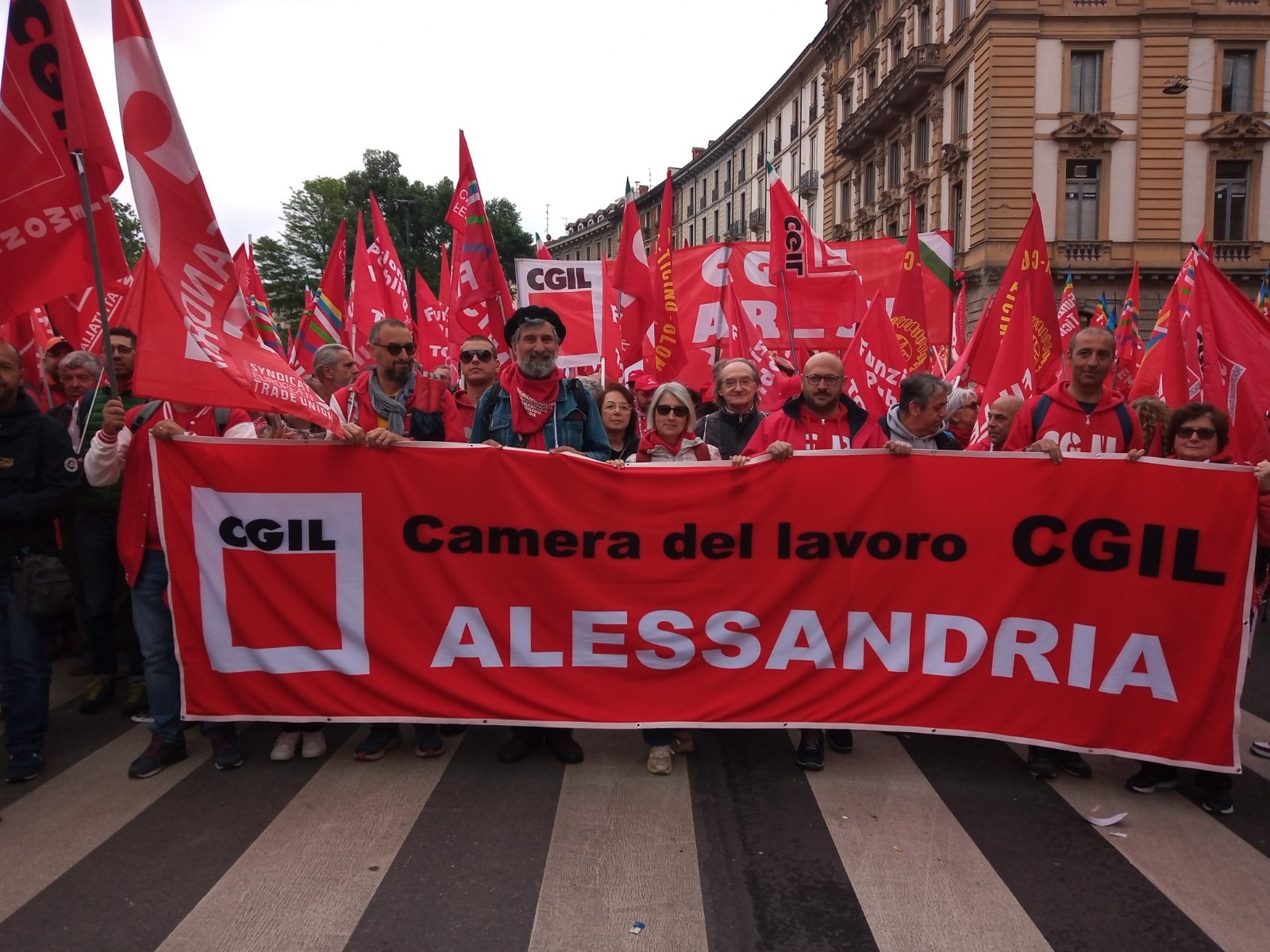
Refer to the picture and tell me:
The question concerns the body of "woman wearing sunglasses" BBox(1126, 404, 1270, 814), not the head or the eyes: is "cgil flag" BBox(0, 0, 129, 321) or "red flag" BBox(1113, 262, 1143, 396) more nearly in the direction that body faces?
the cgil flag

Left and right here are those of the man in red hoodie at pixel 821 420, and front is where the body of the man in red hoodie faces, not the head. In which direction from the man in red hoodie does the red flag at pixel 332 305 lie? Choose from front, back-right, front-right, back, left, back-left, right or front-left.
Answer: back-right

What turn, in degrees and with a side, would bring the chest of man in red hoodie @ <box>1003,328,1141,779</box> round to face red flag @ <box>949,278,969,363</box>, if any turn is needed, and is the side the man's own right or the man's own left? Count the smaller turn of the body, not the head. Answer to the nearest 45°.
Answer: approximately 180°

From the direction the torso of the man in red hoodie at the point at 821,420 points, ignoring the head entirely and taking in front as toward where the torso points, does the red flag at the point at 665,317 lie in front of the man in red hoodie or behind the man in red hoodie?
behind

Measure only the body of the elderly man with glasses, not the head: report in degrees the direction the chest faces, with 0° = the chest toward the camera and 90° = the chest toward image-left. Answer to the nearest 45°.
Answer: approximately 0°

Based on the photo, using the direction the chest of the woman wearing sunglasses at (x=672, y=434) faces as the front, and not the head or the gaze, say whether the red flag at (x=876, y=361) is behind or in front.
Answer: behind

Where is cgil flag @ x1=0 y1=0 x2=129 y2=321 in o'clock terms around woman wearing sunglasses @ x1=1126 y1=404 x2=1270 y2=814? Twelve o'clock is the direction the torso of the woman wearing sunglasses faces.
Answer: The cgil flag is roughly at 2 o'clock from the woman wearing sunglasses.

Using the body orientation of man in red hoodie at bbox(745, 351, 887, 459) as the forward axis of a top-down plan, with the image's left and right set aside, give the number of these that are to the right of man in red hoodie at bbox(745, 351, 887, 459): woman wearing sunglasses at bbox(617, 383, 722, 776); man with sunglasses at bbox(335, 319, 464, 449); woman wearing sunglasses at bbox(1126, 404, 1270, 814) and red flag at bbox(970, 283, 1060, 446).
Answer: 2

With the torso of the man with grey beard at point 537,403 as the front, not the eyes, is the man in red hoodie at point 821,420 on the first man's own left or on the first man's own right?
on the first man's own left
